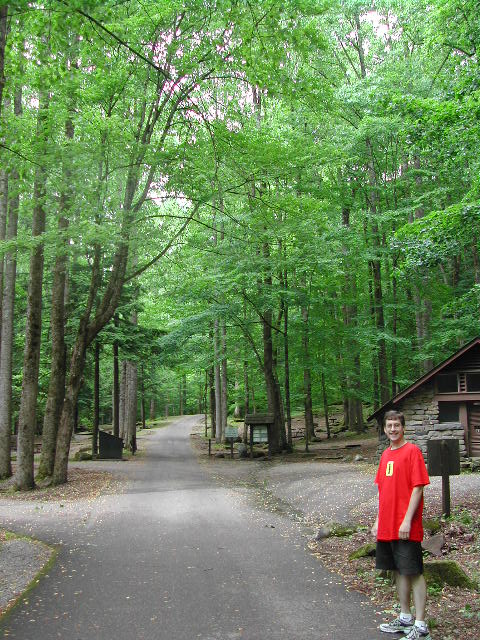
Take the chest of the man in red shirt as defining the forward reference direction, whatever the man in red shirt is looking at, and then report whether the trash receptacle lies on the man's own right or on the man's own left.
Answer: on the man's own right

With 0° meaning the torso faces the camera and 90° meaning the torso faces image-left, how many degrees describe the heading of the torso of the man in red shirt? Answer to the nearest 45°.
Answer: approximately 45°

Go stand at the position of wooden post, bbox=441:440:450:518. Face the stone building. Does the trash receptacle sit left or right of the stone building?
left

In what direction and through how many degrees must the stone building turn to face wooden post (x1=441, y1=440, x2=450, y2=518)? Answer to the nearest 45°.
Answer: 0° — it already faces it

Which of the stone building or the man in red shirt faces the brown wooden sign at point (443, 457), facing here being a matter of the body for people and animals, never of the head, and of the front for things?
the stone building

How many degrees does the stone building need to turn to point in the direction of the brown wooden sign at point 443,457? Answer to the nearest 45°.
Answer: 0° — it already faces it

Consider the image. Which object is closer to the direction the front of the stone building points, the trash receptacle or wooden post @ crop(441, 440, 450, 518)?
the wooden post

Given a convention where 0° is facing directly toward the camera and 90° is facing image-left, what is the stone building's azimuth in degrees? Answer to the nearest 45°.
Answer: approximately 0°

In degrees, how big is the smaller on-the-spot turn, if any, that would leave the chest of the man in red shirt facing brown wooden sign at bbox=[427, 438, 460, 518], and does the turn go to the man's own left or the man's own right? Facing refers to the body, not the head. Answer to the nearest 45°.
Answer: approximately 135° to the man's own right

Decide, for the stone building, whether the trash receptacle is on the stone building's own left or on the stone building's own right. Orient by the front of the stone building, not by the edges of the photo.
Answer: on the stone building's own right

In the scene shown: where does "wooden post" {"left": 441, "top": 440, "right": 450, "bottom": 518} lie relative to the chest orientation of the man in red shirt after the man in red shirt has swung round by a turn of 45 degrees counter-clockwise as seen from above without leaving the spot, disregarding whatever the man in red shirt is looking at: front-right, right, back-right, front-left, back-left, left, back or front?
back
